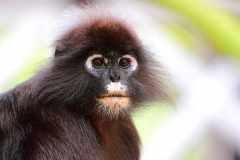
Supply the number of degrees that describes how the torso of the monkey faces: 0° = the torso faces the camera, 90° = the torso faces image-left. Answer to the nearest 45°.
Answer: approximately 315°
